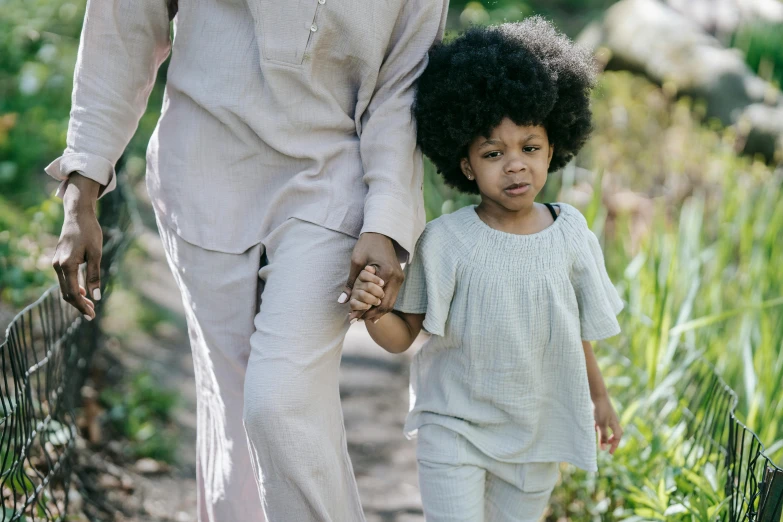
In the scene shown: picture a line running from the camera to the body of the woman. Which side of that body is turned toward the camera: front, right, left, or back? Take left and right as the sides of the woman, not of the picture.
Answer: front

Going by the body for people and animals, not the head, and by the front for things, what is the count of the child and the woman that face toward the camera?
2

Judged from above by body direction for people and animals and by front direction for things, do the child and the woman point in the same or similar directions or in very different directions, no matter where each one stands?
same or similar directions

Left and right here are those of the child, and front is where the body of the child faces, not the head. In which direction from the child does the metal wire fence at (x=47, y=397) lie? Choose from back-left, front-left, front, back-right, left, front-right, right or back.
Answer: right

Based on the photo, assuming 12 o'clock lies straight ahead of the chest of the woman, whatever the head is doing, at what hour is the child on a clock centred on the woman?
The child is roughly at 9 o'clock from the woman.

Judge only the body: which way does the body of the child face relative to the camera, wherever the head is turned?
toward the camera

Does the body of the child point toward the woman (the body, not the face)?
no

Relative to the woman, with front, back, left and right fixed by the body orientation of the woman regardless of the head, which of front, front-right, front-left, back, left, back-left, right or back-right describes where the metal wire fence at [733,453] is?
left

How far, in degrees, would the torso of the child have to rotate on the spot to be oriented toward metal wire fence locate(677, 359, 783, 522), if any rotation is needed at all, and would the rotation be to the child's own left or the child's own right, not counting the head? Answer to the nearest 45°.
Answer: approximately 90° to the child's own left
